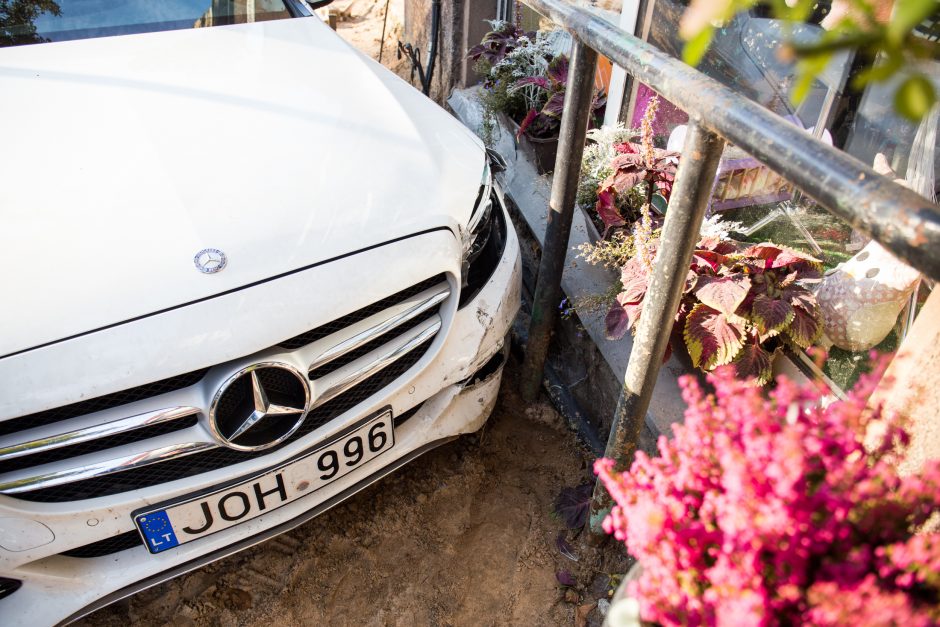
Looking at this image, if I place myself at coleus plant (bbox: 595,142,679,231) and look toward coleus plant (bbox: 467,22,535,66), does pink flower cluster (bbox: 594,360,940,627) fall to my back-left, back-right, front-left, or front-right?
back-left

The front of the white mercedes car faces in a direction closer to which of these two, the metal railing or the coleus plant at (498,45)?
the metal railing

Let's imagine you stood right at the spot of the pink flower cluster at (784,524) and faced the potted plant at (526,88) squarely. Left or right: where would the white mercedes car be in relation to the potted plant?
left

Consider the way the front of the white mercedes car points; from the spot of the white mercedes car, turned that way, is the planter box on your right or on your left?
on your left

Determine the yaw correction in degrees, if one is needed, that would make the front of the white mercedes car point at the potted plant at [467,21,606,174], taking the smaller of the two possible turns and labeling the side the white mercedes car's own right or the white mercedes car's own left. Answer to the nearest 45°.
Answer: approximately 90° to the white mercedes car's own left

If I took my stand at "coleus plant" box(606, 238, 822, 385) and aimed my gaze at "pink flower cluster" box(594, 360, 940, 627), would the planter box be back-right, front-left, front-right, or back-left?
back-right

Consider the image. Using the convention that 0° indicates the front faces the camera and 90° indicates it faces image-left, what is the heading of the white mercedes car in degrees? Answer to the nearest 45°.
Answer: approximately 315°

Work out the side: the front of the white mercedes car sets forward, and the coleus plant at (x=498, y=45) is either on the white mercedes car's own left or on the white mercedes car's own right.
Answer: on the white mercedes car's own left

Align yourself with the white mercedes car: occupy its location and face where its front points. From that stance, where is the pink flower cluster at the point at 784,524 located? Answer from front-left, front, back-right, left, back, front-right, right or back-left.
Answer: front

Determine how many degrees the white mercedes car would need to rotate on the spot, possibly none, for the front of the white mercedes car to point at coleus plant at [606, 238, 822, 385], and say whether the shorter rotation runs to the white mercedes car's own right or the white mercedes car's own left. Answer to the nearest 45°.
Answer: approximately 45° to the white mercedes car's own left

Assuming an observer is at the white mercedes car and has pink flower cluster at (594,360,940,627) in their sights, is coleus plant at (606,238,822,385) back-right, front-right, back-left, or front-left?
front-left

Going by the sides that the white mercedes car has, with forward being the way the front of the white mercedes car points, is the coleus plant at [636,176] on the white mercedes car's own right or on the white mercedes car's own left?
on the white mercedes car's own left
